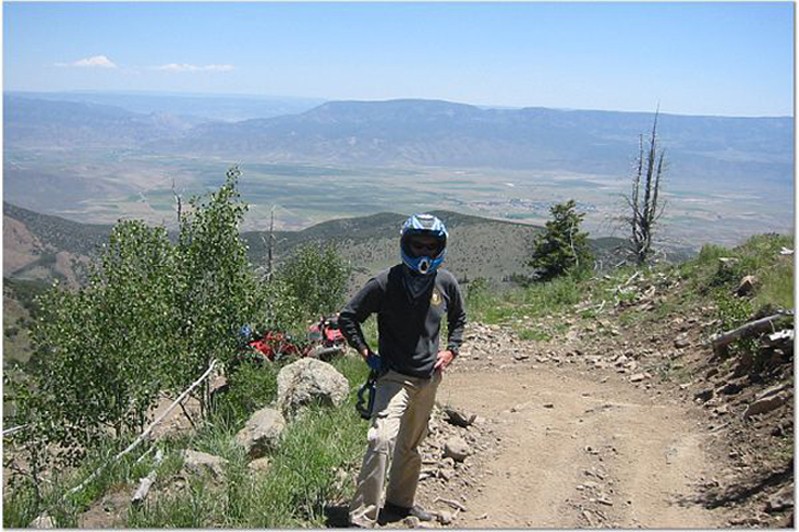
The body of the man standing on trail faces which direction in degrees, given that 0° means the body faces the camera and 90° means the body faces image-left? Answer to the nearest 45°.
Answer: approximately 0°

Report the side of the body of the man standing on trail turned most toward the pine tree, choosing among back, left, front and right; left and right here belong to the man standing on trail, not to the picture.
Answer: back

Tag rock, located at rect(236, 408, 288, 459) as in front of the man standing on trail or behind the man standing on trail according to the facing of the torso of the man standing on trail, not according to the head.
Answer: behind

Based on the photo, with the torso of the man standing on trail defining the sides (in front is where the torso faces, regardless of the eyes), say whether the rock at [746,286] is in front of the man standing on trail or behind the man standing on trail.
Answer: behind

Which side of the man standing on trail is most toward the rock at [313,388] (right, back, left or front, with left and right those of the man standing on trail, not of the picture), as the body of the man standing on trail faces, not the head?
back
